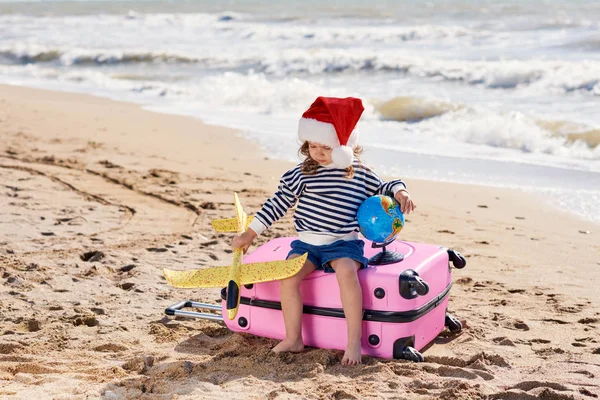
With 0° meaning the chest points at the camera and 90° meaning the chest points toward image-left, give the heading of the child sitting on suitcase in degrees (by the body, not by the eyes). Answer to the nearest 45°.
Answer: approximately 0°
